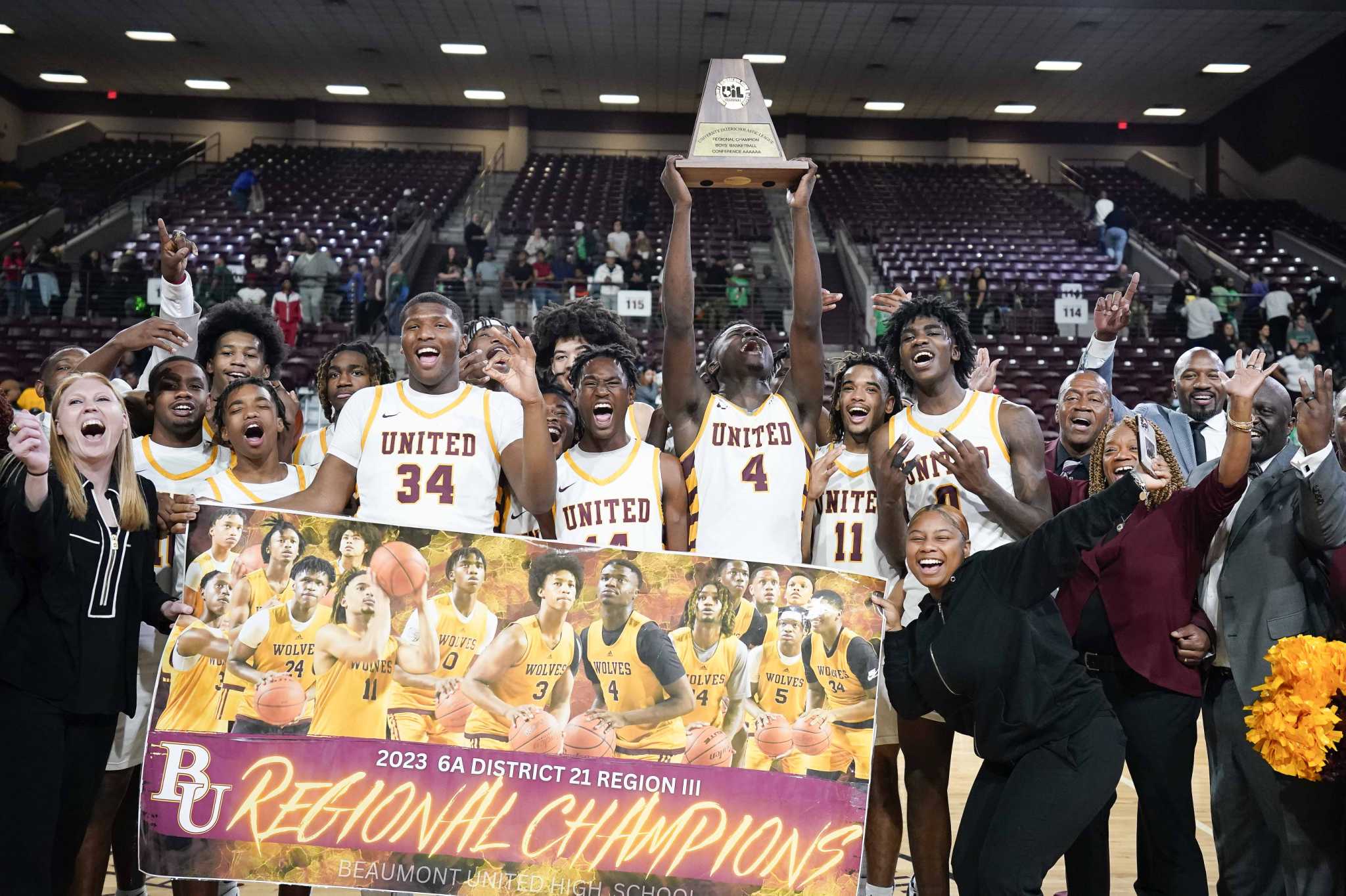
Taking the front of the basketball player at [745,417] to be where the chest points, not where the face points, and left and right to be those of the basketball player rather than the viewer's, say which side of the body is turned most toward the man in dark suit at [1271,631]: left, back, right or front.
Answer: left

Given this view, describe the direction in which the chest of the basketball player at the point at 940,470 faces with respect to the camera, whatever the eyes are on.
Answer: toward the camera

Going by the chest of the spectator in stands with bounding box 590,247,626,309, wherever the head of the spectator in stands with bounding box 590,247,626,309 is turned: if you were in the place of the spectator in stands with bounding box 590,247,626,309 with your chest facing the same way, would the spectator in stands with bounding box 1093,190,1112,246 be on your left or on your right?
on your left

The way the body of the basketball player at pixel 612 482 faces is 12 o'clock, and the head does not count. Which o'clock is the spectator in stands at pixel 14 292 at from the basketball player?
The spectator in stands is roughly at 5 o'clock from the basketball player.

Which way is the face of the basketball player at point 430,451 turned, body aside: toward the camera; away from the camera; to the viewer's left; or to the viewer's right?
toward the camera

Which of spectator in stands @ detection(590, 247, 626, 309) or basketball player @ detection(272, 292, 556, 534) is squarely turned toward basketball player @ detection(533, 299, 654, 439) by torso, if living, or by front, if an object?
the spectator in stands

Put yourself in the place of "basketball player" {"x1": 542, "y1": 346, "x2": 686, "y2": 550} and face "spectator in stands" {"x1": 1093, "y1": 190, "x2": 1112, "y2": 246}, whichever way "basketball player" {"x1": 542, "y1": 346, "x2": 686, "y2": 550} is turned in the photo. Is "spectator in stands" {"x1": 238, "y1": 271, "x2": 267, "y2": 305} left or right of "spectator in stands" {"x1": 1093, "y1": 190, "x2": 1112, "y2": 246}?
left

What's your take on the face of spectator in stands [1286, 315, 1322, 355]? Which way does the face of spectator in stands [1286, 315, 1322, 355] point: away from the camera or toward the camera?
toward the camera

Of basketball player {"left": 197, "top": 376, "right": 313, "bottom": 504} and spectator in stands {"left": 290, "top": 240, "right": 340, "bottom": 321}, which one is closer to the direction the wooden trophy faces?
the basketball player

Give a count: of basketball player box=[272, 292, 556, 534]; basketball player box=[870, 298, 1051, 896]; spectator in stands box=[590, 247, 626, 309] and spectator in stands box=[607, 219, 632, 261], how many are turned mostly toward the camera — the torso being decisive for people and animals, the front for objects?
4

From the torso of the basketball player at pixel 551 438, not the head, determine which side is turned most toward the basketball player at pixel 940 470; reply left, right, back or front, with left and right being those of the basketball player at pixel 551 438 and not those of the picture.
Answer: left

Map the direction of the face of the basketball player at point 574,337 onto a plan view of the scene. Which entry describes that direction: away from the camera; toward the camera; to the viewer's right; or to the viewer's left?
toward the camera

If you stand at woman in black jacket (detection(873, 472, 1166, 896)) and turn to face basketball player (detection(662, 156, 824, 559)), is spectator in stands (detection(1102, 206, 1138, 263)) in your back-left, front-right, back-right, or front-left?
front-right

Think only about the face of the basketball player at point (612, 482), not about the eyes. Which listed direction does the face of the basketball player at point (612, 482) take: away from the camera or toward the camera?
toward the camera

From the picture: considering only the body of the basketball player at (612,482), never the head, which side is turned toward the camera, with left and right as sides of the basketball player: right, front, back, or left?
front

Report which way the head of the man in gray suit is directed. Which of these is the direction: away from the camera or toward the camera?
toward the camera

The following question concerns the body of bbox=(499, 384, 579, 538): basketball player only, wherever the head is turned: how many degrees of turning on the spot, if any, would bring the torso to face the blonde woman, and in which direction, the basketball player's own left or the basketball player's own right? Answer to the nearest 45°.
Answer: approximately 45° to the basketball player's own right

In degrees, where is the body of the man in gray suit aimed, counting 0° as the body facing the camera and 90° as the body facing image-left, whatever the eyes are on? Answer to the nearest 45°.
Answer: approximately 0°

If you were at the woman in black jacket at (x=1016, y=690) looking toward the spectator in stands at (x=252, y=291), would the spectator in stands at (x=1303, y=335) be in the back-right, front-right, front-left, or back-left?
front-right

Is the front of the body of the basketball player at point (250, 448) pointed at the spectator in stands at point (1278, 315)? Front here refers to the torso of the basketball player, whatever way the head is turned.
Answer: no

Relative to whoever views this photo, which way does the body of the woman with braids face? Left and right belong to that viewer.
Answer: facing the viewer and to the left of the viewer

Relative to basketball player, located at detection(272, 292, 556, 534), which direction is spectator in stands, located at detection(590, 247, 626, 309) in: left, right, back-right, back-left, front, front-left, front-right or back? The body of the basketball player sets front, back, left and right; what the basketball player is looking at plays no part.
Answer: back

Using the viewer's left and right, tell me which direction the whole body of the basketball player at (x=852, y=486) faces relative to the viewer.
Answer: facing the viewer
